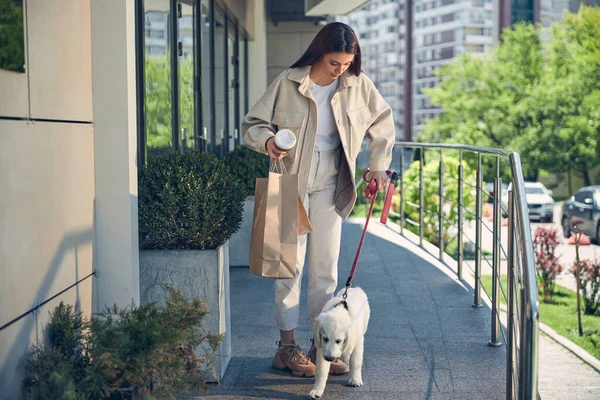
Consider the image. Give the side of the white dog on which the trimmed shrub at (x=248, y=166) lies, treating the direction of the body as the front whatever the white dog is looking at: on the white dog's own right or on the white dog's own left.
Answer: on the white dog's own right

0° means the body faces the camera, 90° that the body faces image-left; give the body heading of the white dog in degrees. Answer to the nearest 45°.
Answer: approximately 45°

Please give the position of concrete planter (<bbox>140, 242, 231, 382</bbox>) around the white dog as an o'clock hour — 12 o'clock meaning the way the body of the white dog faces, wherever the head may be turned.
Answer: The concrete planter is roughly at 2 o'clock from the white dog.

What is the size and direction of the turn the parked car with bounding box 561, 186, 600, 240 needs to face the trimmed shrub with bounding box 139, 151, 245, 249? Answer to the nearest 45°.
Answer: approximately 45° to its right
